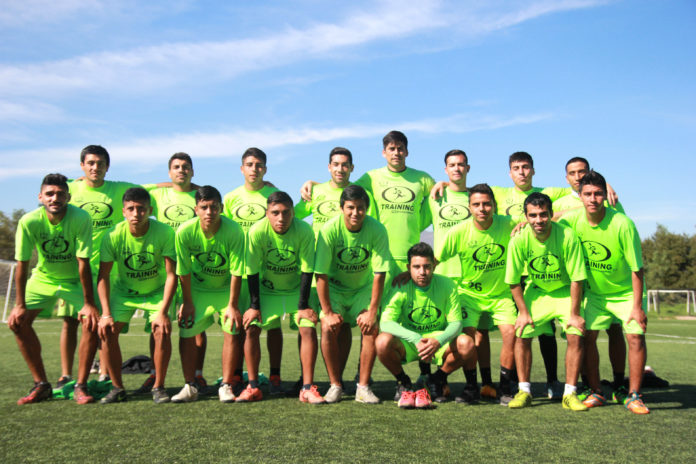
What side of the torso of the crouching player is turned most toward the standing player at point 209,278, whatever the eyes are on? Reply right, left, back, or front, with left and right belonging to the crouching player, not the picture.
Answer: right

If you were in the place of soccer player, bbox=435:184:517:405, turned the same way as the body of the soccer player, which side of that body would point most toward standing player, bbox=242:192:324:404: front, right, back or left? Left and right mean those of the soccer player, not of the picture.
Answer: right

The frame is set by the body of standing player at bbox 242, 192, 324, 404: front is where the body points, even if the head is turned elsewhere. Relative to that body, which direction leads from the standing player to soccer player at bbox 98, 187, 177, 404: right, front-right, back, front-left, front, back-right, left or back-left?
right

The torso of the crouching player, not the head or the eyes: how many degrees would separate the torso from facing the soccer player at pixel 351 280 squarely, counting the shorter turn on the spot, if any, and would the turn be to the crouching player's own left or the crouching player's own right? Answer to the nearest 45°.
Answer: approximately 90° to the crouching player's own right

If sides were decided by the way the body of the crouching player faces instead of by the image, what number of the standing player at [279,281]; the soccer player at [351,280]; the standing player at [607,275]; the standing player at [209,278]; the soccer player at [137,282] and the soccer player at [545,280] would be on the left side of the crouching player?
2

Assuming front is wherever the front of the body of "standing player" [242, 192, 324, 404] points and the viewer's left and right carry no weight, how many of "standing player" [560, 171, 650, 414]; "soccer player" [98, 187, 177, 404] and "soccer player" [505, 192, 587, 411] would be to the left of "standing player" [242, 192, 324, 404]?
2

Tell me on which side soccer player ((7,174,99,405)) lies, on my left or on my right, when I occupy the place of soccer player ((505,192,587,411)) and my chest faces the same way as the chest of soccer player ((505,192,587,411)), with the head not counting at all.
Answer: on my right
